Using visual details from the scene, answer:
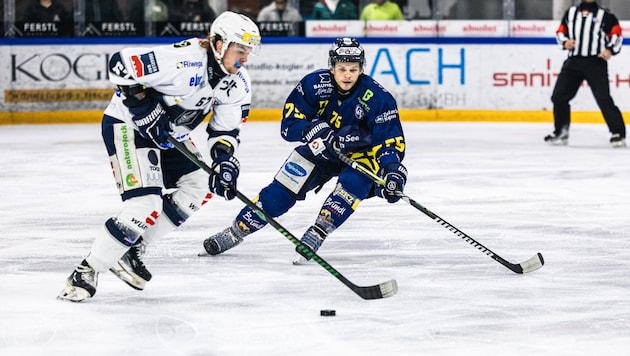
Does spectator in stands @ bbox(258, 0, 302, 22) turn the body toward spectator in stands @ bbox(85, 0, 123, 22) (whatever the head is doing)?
no

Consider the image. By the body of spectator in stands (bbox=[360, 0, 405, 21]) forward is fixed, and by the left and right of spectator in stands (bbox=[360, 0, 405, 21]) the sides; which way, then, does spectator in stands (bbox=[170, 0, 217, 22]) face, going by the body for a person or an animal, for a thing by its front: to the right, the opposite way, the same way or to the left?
the same way

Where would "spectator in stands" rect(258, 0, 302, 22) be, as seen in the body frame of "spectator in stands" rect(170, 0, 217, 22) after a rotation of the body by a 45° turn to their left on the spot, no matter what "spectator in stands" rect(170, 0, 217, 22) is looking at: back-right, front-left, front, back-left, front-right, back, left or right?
front-left

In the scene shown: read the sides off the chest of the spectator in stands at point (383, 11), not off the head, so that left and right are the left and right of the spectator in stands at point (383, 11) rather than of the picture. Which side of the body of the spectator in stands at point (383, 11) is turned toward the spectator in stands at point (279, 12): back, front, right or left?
right

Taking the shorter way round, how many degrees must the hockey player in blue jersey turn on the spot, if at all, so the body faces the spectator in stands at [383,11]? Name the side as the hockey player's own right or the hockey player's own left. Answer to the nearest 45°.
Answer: approximately 180°

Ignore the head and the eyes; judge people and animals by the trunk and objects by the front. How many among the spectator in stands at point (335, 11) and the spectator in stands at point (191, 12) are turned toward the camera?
2

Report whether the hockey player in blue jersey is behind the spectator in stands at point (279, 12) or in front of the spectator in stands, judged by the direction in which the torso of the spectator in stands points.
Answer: in front

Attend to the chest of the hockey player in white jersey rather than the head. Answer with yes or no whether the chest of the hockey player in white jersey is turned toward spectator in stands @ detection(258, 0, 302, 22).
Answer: no

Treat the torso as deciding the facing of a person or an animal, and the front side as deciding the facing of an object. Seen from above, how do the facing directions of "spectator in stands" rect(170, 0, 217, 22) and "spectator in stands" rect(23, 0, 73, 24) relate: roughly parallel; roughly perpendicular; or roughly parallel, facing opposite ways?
roughly parallel

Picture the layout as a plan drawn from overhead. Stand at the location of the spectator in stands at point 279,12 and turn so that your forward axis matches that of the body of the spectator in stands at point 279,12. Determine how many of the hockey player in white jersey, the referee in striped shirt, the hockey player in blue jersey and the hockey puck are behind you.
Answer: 0

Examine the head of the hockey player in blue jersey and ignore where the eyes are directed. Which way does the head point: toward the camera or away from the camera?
toward the camera

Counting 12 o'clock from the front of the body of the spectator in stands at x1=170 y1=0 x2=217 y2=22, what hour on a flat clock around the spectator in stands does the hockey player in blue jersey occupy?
The hockey player in blue jersey is roughly at 12 o'clock from the spectator in stands.

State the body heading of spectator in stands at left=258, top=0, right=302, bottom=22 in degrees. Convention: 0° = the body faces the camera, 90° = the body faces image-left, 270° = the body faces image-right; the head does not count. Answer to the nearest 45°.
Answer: approximately 0°

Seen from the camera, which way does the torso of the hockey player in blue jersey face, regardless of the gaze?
toward the camera

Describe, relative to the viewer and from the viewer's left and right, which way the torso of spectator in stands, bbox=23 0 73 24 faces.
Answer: facing the viewer

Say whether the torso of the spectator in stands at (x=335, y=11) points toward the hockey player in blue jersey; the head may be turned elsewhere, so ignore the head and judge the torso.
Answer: yes

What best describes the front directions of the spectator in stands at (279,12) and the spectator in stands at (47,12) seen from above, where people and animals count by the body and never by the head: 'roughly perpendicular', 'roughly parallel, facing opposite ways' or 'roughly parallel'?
roughly parallel

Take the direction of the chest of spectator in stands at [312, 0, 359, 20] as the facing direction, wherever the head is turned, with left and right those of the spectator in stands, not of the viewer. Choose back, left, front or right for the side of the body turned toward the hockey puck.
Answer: front

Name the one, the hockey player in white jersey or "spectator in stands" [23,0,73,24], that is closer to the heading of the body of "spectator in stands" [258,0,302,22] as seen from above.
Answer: the hockey player in white jersey

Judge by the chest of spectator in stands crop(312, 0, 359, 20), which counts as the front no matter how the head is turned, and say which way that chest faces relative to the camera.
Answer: toward the camera
